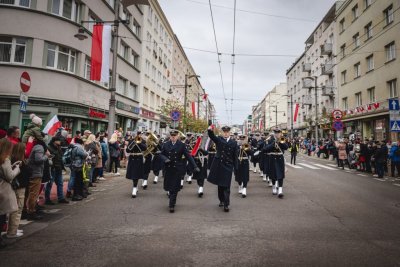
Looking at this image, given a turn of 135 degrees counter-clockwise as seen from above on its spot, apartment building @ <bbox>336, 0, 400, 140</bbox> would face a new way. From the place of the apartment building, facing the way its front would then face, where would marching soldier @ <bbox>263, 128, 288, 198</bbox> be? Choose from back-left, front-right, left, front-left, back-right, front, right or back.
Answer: right

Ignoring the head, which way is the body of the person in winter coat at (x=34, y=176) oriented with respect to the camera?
to the viewer's right

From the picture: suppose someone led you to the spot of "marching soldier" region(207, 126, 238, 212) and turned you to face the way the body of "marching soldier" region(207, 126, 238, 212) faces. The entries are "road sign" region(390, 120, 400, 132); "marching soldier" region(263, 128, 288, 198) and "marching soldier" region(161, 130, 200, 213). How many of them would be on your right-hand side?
1

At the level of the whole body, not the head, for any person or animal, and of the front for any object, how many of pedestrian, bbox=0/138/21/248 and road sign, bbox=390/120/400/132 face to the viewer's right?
1

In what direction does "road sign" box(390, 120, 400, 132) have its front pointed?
toward the camera

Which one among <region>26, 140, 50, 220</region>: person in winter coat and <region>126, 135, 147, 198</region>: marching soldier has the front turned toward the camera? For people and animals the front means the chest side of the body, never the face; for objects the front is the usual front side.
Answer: the marching soldier

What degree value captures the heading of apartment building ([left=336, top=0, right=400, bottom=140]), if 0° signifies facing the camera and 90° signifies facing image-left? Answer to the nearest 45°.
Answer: approximately 45°

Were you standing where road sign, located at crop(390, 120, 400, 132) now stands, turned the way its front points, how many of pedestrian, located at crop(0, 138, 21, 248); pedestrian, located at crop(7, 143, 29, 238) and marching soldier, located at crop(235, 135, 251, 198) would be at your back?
0

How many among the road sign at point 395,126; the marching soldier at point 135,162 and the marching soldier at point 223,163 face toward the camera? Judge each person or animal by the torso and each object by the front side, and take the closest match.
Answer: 3

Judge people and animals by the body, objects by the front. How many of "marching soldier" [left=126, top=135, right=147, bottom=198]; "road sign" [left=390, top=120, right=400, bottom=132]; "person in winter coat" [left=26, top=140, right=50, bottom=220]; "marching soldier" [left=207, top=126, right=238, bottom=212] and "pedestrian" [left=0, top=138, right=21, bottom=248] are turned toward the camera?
3

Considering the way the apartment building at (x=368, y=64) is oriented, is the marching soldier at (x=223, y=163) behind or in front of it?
in front

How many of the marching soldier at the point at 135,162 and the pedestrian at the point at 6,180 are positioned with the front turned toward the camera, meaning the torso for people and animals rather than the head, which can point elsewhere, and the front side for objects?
1

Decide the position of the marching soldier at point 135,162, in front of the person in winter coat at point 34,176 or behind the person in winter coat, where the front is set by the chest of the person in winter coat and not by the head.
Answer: in front

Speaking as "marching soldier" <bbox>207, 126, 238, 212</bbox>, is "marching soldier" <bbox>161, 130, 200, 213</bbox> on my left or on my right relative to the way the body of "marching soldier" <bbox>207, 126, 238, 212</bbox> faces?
on my right

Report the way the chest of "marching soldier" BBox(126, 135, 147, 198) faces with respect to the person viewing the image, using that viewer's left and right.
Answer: facing the viewer

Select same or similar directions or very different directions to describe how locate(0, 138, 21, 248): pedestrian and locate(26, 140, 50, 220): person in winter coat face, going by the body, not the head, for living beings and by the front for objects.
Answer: same or similar directions
